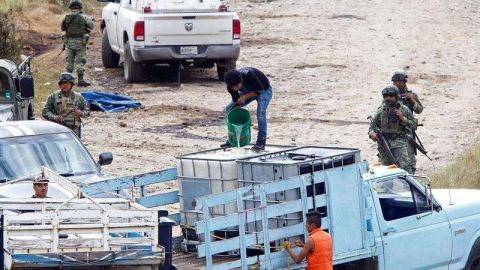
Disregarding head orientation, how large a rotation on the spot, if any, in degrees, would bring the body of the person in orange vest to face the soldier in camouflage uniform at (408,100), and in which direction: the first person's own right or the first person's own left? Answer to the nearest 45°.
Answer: approximately 45° to the first person's own right

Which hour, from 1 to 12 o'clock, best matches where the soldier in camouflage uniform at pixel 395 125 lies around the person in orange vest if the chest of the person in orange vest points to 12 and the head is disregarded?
The soldier in camouflage uniform is roughly at 2 o'clock from the person in orange vest.

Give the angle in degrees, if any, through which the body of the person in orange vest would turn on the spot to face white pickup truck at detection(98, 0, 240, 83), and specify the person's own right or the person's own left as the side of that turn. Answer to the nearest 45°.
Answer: approximately 45° to the person's own right

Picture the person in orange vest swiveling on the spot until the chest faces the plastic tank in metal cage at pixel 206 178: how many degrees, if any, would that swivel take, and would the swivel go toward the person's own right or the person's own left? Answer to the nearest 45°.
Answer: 0° — they already face it

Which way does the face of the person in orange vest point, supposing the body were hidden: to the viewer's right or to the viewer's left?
to the viewer's left

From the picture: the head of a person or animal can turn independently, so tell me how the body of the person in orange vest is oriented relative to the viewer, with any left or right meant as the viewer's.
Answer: facing away from the viewer and to the left of the viewer

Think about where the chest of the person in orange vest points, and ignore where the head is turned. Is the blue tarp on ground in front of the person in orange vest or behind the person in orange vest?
in front

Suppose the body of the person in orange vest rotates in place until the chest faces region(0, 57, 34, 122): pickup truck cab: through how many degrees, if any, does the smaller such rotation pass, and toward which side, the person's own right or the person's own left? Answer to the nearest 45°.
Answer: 0° — they already face it
